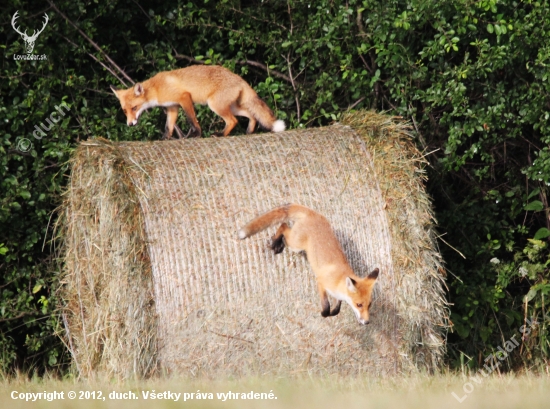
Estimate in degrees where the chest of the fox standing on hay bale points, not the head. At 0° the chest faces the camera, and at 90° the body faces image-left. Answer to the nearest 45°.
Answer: approximately 90°

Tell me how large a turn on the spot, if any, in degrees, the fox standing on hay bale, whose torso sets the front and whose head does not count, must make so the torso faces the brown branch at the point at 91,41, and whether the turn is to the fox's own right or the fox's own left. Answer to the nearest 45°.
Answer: approximately 45° to the fox's own right
